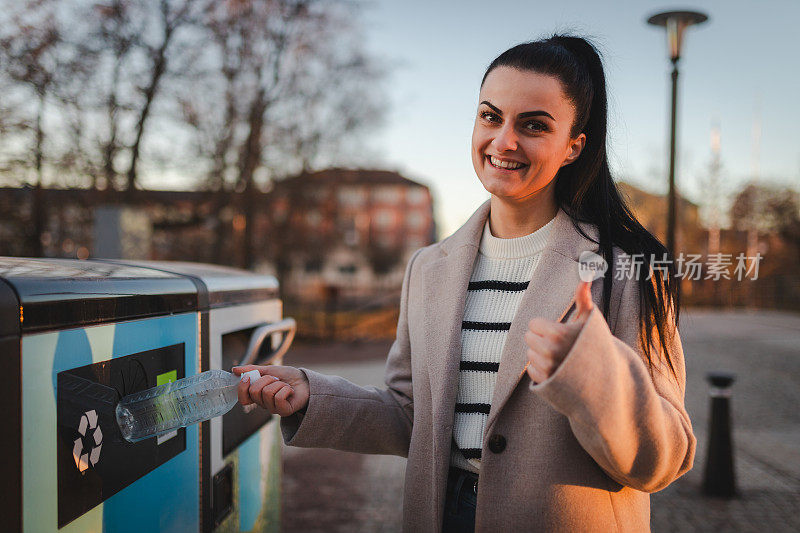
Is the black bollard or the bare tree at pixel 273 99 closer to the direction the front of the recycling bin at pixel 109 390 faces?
the black bollard

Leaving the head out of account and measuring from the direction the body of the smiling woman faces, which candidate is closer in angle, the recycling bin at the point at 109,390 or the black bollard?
the recycling bin

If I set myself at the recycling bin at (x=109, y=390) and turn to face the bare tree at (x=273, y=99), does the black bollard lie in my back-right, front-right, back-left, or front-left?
front-right

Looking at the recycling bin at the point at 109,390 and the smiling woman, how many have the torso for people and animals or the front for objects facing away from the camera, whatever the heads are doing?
0

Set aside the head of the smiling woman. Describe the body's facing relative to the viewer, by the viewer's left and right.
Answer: facing the viewer and to the left of the viewer

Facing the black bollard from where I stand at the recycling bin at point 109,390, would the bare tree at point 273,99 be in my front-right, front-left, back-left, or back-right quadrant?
front-left

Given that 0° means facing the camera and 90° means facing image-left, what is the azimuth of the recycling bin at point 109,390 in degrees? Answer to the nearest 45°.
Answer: approximately 315°

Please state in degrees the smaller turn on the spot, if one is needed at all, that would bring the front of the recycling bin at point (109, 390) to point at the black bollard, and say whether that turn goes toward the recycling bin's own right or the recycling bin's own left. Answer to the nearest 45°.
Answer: approximately 90° to the recycling bin's own left

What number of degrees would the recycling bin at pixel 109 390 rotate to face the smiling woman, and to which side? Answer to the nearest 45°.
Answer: approximately 45° to its left

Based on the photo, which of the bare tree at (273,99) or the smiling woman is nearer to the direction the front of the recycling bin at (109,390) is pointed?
the smiling woman
